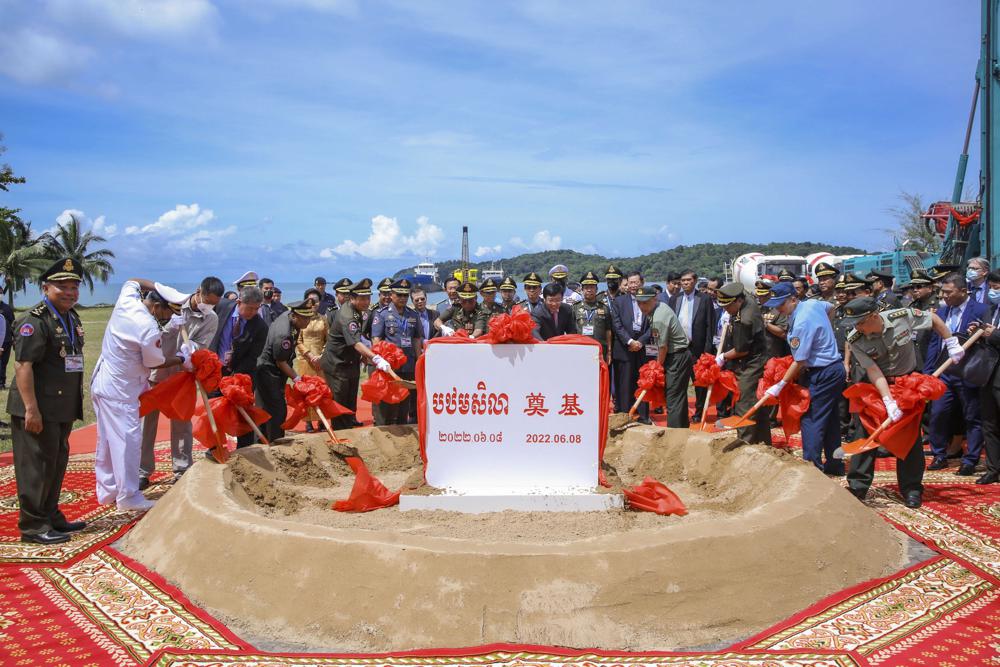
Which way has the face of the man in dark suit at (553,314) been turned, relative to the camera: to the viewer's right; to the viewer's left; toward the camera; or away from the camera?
toward the camera

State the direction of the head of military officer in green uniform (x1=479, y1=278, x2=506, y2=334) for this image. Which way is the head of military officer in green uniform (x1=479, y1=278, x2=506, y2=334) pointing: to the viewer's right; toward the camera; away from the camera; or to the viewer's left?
toward the camera

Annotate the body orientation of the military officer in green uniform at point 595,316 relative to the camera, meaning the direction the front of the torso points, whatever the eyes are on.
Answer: toward the camera

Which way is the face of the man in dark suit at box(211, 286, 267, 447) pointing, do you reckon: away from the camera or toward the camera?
toward the camera

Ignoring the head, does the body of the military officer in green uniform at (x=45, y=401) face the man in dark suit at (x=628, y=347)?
no

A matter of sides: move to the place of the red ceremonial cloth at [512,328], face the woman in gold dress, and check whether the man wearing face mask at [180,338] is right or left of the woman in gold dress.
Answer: left

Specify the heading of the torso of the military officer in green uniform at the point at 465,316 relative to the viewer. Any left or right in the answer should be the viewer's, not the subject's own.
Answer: facing the viewer

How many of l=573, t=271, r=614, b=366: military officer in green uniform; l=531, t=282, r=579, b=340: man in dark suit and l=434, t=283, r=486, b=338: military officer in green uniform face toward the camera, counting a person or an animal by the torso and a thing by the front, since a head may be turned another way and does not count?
3

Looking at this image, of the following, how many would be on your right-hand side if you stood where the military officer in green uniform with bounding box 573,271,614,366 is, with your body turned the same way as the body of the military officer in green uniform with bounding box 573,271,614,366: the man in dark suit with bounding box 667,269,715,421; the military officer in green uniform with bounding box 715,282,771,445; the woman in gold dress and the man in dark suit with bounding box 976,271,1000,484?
1

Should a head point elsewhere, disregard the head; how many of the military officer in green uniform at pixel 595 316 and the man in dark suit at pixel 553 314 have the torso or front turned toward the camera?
2

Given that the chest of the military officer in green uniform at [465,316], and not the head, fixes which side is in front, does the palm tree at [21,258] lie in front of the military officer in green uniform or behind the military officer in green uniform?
behind

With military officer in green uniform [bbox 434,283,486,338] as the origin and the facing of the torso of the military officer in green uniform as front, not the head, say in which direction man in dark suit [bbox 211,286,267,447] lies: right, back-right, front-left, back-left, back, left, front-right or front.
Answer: front-right

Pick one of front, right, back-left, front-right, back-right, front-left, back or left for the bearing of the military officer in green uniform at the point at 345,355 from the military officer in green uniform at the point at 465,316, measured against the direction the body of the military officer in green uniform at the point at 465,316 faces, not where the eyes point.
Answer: front-right

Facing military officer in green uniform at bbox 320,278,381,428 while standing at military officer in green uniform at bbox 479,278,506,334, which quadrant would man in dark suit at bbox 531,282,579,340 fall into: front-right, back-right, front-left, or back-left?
back-left

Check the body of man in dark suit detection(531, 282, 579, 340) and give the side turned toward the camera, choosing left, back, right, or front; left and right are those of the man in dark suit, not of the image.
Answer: front
